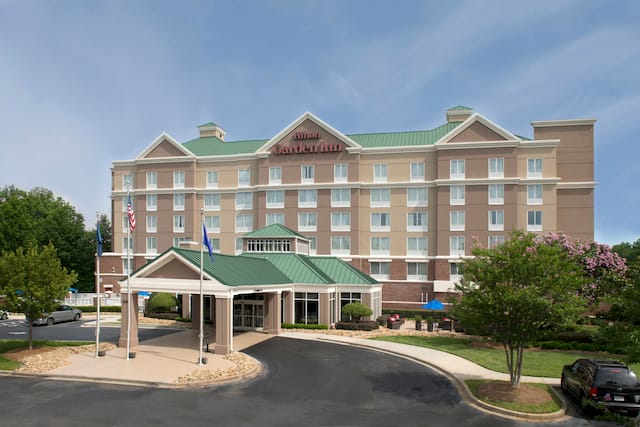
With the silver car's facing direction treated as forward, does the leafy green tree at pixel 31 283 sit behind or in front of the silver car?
in front

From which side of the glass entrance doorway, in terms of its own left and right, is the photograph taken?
front

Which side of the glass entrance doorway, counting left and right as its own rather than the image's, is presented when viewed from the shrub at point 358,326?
left

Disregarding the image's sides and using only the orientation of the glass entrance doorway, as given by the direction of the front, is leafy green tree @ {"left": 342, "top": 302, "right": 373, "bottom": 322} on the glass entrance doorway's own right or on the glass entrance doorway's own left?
on the glass entrance doorway's own left

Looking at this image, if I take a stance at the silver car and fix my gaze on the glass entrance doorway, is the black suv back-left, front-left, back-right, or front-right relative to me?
front-right

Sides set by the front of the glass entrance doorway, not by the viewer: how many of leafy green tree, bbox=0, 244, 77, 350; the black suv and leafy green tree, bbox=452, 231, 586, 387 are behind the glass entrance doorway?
0

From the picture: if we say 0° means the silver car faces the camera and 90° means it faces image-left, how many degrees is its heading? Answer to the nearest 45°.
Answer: approximately 45°

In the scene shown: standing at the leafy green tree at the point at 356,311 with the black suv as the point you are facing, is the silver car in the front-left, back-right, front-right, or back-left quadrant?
back-right

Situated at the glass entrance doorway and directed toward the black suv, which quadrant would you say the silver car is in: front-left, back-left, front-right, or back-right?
back-right

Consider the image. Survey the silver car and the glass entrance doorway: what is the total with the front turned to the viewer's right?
0
